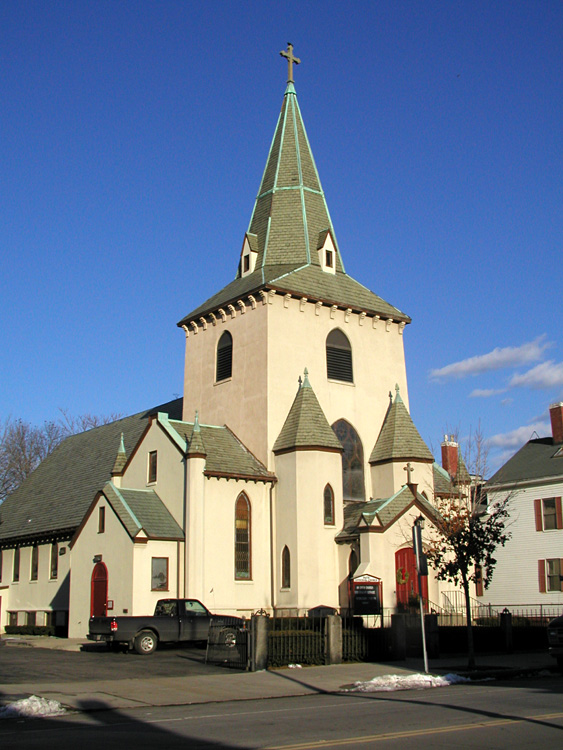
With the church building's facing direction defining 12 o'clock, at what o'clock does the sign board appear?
The sign board is roughly at 1 o'clock from the church building.

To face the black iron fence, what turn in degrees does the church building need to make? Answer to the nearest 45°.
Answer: approximately 45° to its right

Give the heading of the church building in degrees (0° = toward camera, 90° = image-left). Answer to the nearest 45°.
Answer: approximately 315°
